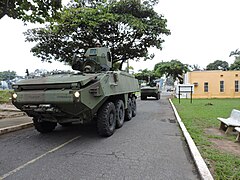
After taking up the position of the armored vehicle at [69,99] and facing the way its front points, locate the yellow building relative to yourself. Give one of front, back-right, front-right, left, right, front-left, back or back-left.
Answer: back

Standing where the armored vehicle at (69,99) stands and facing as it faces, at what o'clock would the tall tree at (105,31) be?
The tall tree is roughly at 5 o'clock from the armored vehicle.

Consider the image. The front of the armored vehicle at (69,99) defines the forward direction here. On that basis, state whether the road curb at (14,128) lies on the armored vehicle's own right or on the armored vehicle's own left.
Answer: on the armored vehicle's own right

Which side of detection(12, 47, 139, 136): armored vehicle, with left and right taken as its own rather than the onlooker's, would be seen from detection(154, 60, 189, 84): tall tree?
back

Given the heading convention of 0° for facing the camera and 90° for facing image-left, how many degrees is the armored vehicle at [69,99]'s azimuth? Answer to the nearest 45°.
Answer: approximately 45°

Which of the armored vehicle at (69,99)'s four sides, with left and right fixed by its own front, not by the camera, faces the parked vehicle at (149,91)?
back

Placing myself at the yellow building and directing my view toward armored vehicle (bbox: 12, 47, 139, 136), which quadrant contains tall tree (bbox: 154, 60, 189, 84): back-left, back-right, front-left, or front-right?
back-right

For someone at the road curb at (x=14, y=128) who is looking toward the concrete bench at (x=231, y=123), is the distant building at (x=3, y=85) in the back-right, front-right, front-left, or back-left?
back-left

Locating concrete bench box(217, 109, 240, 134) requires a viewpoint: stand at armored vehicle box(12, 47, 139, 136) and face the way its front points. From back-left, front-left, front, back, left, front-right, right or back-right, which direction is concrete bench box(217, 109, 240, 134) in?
back-left

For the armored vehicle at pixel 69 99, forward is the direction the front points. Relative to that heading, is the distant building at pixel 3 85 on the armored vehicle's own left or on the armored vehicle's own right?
on the armored vehicle's own right
